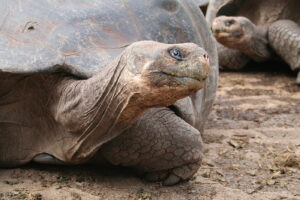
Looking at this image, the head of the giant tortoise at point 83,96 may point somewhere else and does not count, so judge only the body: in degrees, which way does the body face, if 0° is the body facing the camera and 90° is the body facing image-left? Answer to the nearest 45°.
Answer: approximately 315°

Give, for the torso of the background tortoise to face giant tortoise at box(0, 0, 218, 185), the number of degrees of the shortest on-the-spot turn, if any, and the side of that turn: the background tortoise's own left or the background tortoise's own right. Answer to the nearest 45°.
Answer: approximately 45° to the background tortoise's own left

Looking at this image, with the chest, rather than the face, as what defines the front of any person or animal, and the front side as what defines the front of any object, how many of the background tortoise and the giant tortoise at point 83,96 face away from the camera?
0

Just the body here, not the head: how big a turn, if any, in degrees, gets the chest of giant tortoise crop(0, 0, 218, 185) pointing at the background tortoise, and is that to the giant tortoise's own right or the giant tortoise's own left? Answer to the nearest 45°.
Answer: approximately 90° to the giant tortoise's own left
